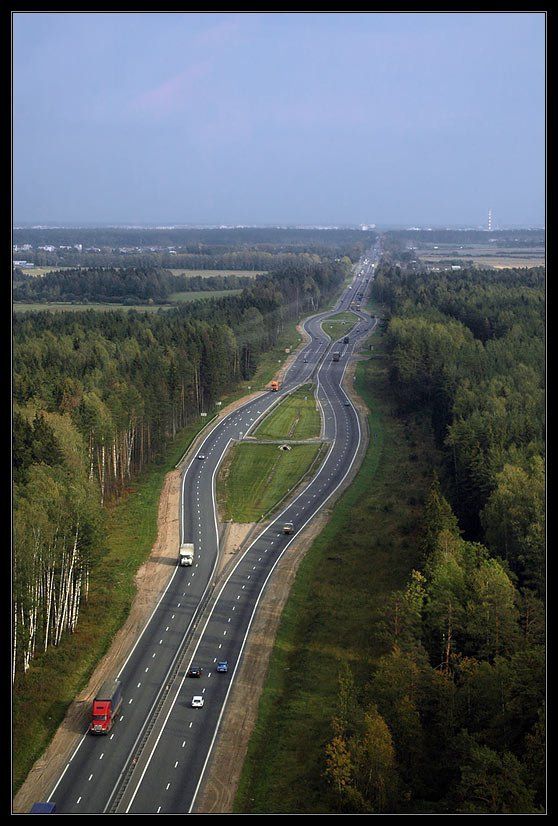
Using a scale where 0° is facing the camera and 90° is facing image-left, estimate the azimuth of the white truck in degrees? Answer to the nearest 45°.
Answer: approximately 0°

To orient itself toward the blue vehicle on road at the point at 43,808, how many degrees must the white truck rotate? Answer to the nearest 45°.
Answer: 0° — it already faces it

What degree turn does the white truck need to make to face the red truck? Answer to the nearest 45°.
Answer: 0° — it already faces it
